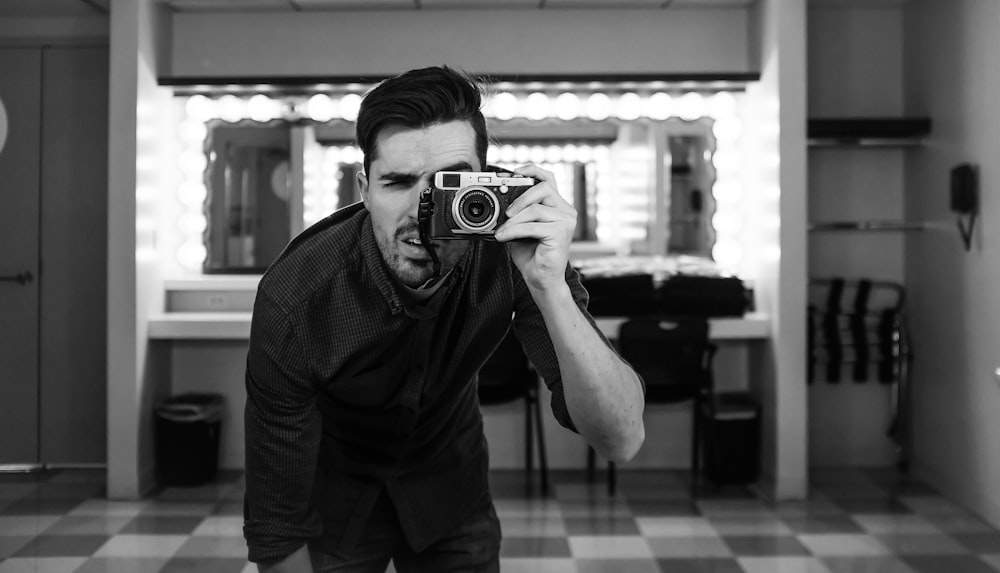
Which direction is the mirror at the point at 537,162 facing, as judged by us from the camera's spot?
facing the viewer

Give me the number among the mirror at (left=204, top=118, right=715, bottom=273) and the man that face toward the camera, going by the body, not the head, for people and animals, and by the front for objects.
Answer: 2

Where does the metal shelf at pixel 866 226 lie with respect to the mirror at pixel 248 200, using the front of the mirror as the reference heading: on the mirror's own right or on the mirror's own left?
on the mirror's own left

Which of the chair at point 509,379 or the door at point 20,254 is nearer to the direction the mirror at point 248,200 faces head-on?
the chair

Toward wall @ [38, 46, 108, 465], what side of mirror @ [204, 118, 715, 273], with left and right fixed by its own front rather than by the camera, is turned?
right

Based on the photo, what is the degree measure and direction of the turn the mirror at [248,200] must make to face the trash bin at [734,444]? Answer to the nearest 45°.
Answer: approximately 45° to its left

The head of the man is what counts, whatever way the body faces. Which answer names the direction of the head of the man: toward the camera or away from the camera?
toward the camera

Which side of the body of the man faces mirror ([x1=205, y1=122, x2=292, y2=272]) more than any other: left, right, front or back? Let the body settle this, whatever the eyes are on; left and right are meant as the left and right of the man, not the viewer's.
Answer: back

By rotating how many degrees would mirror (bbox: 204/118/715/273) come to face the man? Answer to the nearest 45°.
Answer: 0° — it already faces them

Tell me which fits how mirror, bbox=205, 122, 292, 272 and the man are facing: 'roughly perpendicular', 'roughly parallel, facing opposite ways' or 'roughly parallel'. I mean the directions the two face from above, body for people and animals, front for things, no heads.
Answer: roughly parallel

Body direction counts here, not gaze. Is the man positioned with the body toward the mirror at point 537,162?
no

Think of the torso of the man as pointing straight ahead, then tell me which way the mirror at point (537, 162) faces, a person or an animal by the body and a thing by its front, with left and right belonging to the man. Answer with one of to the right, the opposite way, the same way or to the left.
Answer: the same way

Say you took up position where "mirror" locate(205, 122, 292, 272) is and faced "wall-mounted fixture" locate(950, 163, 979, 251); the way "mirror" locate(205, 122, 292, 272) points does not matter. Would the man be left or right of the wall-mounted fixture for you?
right

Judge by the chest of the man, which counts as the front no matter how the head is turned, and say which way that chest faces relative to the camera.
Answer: toward the camera
